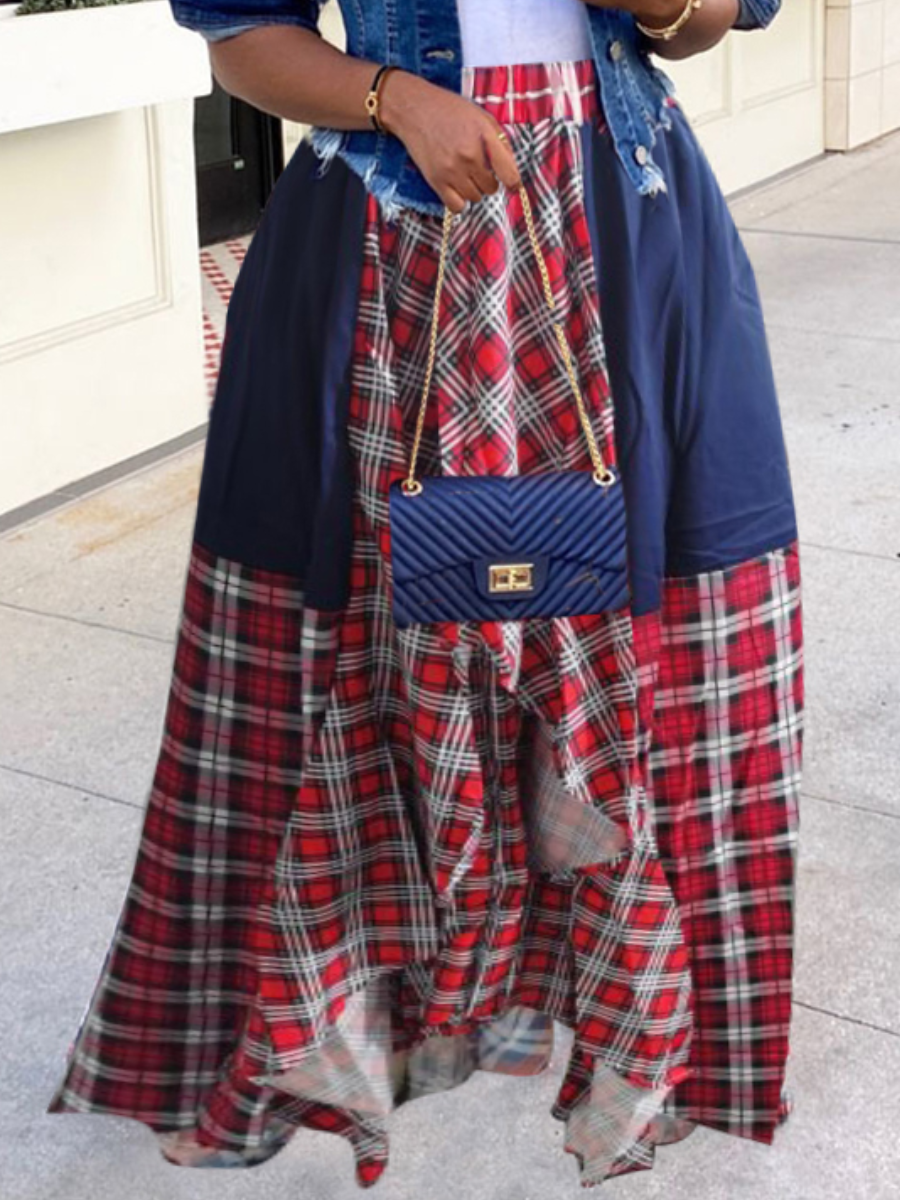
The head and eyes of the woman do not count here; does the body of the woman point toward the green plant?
no

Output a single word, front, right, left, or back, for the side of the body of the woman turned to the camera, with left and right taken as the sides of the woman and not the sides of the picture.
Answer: front

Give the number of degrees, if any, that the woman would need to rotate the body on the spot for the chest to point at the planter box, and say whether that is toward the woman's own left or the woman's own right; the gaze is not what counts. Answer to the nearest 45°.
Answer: approximately 180°
